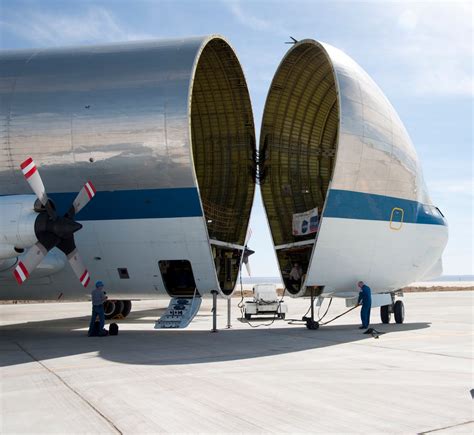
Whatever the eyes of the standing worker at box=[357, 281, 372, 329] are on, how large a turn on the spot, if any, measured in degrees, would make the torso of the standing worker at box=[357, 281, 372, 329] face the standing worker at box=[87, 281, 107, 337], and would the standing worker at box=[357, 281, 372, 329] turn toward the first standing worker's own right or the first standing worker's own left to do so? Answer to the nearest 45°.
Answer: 0° — they already face them

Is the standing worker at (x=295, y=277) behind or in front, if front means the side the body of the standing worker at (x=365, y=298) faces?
in front

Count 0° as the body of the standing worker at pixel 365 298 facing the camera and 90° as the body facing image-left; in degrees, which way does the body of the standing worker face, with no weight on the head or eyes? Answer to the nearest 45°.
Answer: approximately 90°
